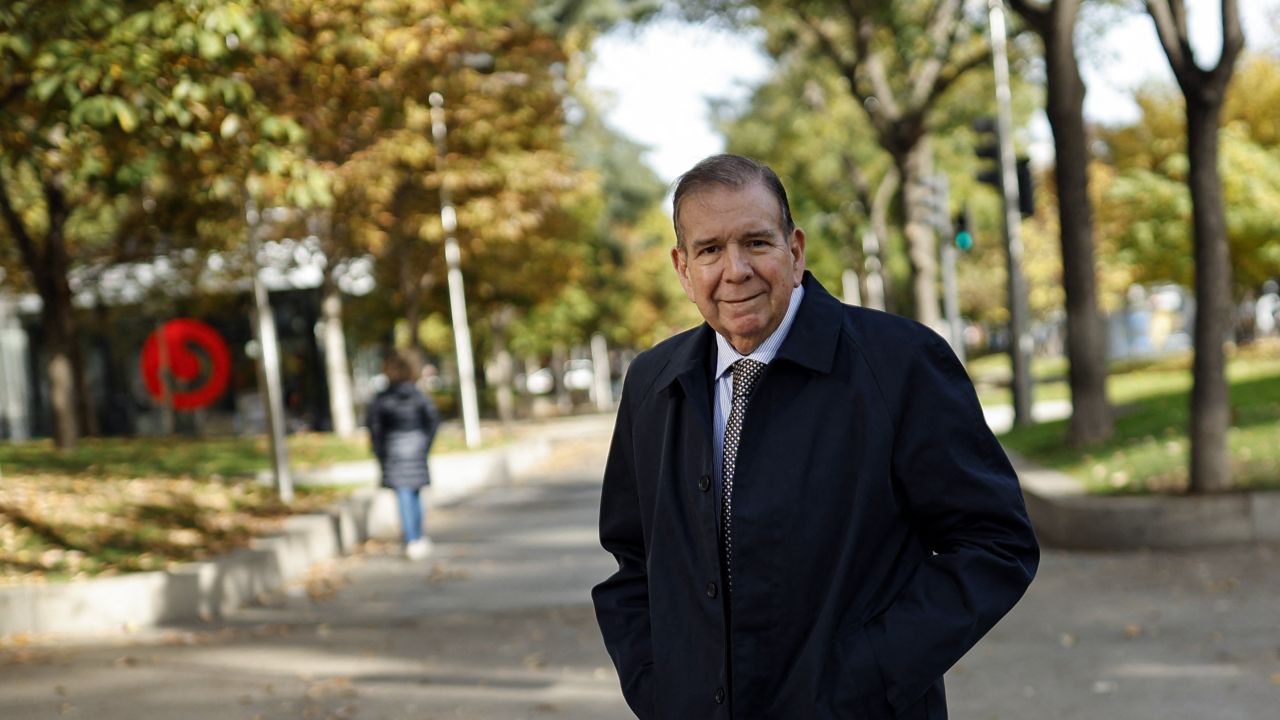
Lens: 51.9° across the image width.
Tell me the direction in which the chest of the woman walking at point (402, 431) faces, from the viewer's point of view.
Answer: away from the camera

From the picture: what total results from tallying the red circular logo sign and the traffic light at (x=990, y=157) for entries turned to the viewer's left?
1

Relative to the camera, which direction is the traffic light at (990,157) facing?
to the viewer's left

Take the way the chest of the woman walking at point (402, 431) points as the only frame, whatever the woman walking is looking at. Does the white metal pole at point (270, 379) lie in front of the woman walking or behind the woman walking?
in front

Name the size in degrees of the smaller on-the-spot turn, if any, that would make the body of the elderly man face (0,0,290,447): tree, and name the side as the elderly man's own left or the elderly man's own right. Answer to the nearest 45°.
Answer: approximately 90° to the elderly man's own right

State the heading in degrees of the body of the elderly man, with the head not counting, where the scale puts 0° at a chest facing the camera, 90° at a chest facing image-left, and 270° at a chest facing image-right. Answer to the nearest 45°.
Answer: approximately 45°

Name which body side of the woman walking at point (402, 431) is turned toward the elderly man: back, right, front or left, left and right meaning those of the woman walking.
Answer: back

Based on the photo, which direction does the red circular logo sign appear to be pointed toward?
toward the camera
